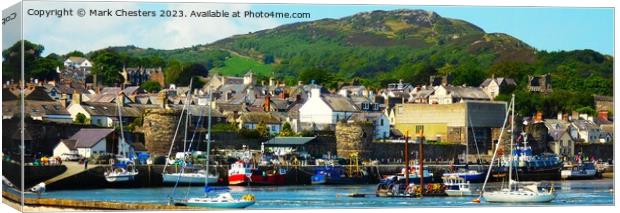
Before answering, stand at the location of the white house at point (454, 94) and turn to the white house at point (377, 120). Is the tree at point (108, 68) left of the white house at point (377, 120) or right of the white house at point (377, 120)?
right

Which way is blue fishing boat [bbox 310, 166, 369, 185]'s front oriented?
to the viewer's left

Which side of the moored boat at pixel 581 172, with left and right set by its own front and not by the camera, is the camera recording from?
left

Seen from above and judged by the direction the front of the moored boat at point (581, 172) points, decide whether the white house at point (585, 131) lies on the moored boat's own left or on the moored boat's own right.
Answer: on the moored boat's own right

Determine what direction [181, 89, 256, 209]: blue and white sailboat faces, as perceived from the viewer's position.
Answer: facing to the left of the viewer

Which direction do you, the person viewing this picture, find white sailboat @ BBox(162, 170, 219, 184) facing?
facing to the left of the viewer
